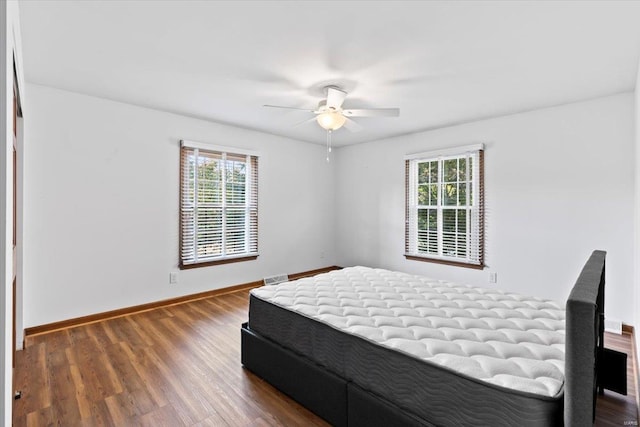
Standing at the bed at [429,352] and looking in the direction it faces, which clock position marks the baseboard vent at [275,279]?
The baseboard vent is roughly at 12 o'clock from the bed.

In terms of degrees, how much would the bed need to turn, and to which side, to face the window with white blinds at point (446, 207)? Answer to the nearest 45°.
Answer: approximately 45° to its right

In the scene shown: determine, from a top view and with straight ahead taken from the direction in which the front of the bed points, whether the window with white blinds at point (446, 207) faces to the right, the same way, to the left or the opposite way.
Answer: to the left

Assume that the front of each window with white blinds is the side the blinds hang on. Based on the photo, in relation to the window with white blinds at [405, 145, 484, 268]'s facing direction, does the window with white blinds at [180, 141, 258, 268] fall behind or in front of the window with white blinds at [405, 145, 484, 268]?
in front

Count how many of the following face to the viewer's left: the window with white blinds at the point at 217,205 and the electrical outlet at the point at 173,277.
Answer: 0

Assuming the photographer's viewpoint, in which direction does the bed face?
facing away from the viewer and to the left of the viewer

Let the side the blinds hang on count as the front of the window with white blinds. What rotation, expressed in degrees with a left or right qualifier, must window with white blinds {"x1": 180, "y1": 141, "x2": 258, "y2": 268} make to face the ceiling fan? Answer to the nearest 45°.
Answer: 0° — it already faces it

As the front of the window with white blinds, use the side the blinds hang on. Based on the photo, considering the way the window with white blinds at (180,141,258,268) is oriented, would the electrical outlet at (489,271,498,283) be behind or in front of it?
in front

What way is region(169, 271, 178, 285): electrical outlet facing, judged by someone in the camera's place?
facing the viewer and to the right of the viewer

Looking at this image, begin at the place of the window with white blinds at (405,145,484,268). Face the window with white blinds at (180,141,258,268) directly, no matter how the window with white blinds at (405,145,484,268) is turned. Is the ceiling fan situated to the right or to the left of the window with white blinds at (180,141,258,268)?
left

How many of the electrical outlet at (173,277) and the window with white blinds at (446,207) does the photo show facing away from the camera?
0

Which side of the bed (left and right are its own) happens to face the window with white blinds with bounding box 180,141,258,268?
front

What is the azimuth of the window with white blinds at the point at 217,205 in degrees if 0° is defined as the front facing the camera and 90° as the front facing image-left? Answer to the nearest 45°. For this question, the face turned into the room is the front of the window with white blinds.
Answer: approximately 315°
